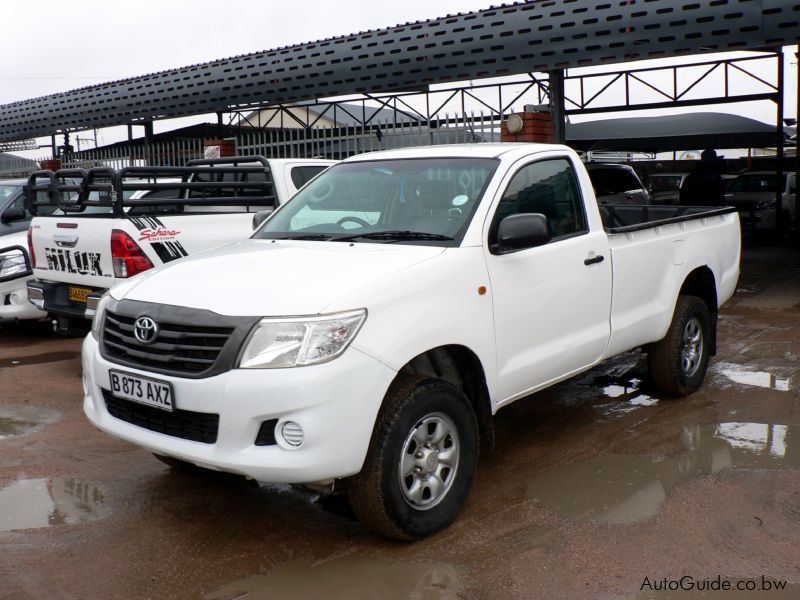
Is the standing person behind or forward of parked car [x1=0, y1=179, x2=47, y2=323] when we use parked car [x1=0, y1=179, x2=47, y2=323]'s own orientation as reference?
behind

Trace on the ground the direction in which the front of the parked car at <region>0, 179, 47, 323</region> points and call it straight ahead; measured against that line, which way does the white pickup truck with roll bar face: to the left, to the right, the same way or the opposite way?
the opposite way

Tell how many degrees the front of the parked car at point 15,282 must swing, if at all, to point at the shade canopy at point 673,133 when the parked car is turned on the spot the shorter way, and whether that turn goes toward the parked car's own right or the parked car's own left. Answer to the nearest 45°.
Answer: approximately 180°

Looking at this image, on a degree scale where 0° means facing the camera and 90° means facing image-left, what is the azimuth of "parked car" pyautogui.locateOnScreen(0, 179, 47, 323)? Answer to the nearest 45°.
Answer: approximately 45°

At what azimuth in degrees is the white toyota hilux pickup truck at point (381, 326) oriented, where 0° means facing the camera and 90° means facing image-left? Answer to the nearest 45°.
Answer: approximately 45°

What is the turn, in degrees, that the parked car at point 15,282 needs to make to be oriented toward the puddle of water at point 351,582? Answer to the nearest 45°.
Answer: approximately 45° to its left

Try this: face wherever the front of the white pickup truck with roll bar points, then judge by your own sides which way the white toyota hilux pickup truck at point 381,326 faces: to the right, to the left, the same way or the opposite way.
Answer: the opposite way

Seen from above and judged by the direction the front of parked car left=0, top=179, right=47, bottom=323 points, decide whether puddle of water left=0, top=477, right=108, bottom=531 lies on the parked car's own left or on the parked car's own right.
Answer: on the parked car's own left

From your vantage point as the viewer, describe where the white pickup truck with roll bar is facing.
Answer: facing away from the viewer and to the right of the viewer

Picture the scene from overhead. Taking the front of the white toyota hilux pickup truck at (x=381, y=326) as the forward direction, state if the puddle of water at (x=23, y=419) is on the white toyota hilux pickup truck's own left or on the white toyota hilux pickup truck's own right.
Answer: on the white toyota hilux pickup truck's own right

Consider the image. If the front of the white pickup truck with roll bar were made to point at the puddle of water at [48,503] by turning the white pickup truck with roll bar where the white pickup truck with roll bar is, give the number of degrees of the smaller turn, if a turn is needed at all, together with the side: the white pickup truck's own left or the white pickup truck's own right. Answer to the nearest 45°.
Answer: approximately 135° to the white pickup truck's own right
